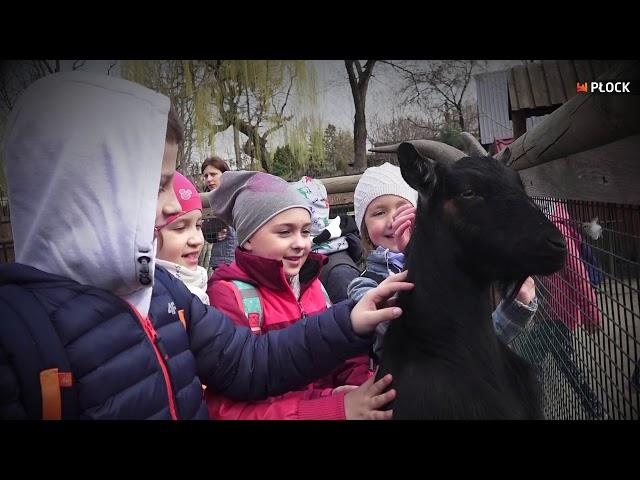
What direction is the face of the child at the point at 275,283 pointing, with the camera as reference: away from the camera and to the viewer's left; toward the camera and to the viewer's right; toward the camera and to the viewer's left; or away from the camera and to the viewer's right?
toward the camera and to the viewer's right

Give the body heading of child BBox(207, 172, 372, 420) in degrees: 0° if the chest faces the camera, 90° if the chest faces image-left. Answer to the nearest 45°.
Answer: approximately 315°

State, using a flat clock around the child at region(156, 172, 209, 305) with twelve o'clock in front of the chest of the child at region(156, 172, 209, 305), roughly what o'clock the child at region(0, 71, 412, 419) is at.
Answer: the child at region(0, 71, 412, 419) is roughly at 2 o'clock from the child at region(156, 172, 209, 305).

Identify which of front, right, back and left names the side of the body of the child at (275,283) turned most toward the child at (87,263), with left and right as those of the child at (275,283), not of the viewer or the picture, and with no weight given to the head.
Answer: right

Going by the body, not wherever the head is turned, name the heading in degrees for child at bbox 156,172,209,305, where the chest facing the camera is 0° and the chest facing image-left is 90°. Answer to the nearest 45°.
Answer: approximately 315°

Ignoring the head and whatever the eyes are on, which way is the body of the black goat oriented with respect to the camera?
to the viewer's right

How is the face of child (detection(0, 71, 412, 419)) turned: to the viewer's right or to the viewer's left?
to the viewer's right

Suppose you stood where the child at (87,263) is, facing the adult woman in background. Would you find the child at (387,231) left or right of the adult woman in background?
right

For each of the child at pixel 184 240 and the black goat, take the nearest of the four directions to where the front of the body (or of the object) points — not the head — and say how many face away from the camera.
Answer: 0

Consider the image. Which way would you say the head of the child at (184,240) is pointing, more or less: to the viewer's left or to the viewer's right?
to the viewer's right
